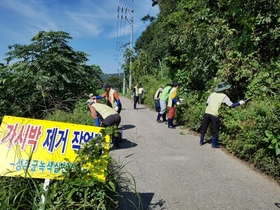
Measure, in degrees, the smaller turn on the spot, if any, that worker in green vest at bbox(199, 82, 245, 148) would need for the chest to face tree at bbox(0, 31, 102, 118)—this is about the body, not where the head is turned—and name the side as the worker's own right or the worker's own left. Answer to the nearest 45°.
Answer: approximately 135° to the worker's own left

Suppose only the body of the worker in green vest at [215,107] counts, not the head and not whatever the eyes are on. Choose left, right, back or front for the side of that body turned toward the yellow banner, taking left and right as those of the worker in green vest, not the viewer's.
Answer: back

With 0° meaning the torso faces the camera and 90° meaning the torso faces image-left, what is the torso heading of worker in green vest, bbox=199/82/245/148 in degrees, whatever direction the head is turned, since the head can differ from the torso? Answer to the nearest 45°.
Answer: approximately 225°
